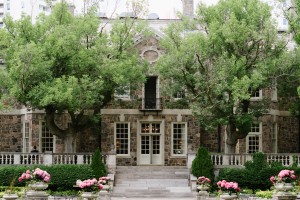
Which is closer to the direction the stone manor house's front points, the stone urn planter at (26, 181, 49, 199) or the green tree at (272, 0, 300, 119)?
the stone urn planter

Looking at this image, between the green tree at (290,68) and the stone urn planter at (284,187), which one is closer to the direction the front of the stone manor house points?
the stone urn planter

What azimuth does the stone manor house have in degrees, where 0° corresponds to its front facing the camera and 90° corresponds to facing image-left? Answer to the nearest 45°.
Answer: approximately 0°

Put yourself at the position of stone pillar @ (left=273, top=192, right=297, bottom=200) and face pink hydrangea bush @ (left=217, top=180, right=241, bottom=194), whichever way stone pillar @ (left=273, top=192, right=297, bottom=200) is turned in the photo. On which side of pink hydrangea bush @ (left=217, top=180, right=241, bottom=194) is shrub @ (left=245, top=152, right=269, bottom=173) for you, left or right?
right

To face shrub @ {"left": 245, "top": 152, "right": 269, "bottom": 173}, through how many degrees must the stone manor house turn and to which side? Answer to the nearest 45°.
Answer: approximately 45° to its left

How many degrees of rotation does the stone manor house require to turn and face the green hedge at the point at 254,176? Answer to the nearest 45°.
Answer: approximately 45° to its left
